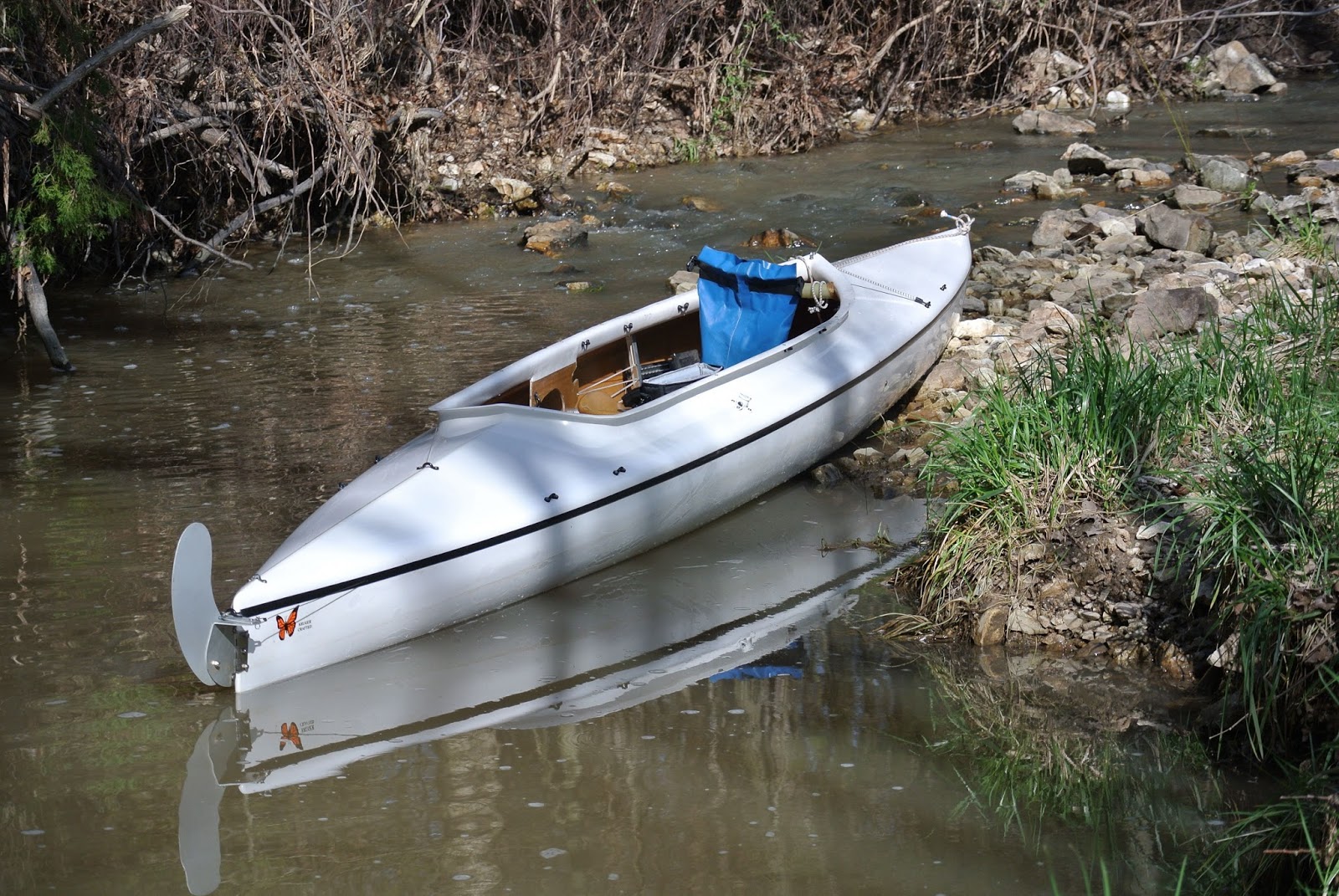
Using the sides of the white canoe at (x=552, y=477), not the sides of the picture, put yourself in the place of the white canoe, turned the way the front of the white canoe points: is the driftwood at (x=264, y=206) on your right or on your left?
on your left

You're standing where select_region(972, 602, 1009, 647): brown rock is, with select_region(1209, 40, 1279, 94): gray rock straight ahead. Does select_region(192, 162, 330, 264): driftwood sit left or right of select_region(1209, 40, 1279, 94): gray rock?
left

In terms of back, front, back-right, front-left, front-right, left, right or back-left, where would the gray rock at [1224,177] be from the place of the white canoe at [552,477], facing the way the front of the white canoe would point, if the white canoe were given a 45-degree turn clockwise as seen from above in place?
front-left

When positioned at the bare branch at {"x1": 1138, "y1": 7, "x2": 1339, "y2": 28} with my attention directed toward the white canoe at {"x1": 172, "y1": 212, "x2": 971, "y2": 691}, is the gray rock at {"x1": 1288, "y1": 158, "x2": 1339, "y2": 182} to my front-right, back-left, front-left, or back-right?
front-left

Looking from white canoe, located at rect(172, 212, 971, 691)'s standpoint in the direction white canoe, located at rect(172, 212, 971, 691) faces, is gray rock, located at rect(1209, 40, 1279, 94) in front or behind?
in front

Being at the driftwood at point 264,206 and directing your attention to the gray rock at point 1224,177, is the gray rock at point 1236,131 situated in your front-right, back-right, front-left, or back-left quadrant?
front-left

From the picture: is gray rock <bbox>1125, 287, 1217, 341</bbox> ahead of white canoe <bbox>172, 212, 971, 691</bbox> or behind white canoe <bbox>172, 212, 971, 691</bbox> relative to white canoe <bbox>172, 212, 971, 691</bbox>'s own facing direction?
ahead

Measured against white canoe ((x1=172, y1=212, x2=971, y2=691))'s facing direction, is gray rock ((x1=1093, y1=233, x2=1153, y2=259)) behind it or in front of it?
in front

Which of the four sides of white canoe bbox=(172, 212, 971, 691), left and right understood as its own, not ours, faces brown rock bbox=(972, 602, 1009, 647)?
right

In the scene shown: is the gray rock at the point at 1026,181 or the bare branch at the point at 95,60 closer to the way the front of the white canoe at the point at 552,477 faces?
the gray rock

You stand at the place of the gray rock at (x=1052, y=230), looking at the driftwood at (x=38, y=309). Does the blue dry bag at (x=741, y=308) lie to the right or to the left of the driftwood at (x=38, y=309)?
left

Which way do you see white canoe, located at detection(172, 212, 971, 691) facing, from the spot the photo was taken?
facing away from the viewer and to the right of the viewer
